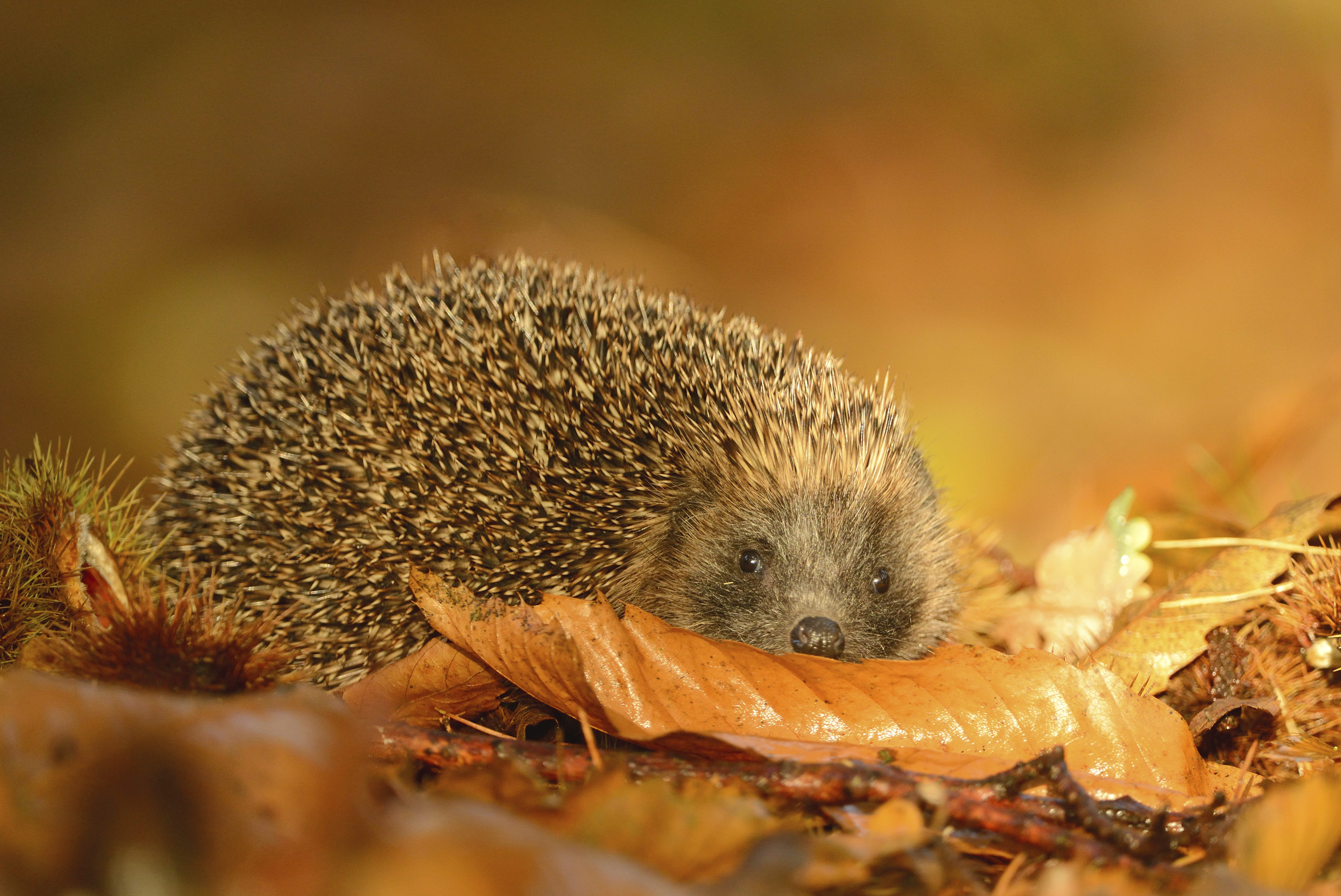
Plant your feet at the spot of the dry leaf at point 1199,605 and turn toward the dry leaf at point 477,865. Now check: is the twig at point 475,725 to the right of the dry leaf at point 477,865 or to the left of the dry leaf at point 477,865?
right

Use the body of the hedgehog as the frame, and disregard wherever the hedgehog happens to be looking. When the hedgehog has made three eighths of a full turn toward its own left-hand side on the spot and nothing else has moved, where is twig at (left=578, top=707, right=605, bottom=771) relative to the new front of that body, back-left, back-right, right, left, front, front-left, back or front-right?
back

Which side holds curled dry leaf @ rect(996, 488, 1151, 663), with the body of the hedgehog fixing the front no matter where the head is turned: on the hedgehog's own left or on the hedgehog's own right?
on the hedgehog's own left

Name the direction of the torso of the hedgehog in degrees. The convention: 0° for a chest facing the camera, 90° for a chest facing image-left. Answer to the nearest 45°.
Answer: approximately 315°

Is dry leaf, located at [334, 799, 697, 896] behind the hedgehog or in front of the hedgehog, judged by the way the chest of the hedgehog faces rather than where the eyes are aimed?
in front
